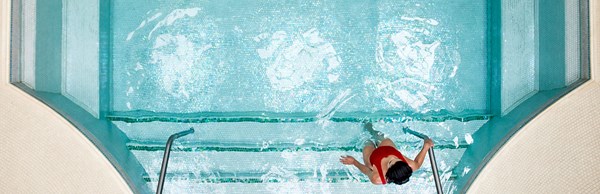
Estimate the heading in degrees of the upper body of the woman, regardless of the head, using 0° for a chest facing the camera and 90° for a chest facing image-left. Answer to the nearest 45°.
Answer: approximately 135°
